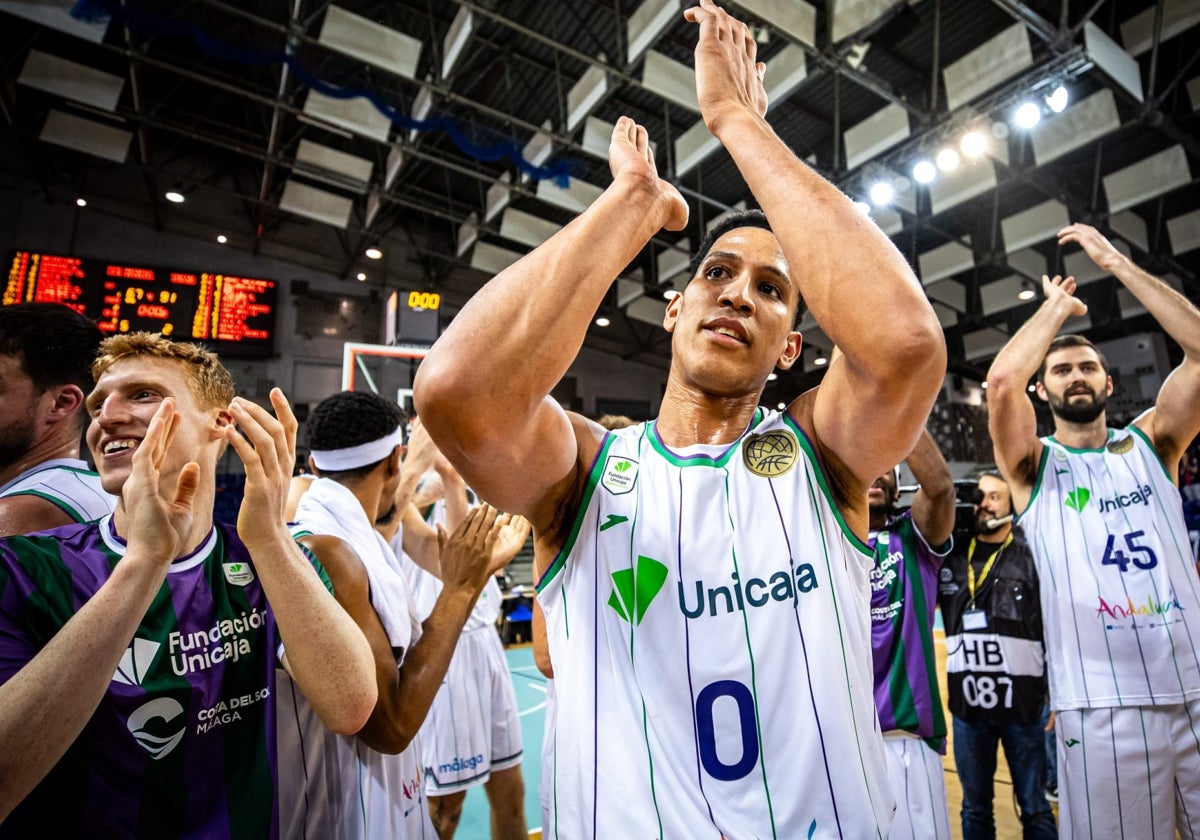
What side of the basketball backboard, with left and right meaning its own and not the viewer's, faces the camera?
front

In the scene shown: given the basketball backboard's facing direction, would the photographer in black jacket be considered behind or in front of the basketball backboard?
in front

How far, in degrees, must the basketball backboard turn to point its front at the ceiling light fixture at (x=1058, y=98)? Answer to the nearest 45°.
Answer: approximately 45° to its left

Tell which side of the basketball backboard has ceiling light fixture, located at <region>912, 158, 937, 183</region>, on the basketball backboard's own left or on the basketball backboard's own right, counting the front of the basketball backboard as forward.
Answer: on the basketball backboard's own left

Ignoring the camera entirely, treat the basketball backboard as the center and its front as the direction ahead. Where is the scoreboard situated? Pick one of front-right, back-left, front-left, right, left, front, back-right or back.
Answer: back-right

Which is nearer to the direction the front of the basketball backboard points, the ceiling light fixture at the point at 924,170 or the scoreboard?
the ceiling light fixture
